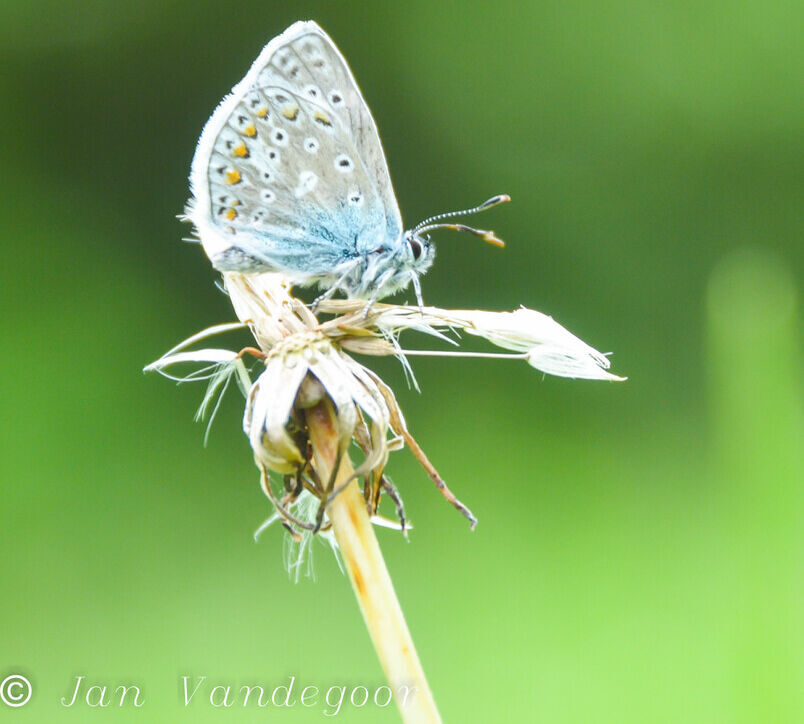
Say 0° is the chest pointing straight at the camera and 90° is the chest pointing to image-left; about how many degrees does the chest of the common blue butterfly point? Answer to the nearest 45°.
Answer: approximately 270°
